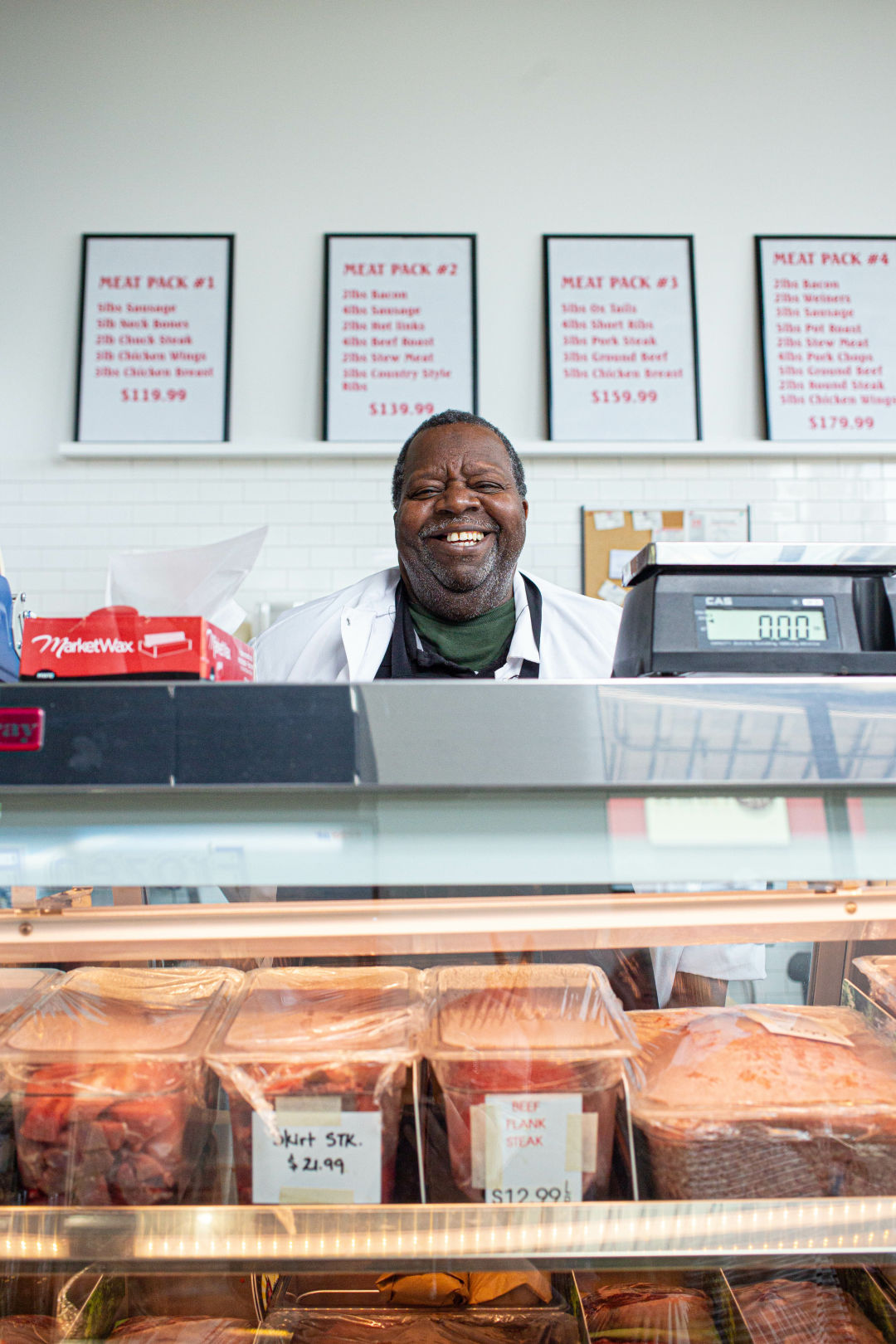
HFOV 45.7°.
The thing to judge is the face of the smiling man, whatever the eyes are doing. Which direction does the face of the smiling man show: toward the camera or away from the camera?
toward the camera

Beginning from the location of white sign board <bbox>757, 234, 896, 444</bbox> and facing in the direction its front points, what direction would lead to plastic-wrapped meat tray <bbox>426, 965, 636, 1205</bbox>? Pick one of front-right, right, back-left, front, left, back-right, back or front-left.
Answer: front

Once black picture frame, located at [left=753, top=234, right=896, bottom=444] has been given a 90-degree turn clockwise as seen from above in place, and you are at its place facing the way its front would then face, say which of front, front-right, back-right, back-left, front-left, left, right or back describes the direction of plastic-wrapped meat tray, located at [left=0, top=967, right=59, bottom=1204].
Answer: left

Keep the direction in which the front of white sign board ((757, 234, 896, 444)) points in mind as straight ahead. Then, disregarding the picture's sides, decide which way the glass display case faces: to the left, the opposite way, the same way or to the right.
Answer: the same way

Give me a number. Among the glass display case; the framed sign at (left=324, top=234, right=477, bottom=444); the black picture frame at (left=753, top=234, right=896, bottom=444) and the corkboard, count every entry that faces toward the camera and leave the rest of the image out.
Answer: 4

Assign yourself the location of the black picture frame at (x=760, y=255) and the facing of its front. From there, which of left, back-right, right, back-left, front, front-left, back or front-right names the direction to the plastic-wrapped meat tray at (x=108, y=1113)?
front

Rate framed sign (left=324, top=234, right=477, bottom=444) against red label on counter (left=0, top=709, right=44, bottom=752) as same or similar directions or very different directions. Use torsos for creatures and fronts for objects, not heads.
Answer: same or similar directions

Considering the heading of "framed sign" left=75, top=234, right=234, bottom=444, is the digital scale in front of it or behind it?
in front

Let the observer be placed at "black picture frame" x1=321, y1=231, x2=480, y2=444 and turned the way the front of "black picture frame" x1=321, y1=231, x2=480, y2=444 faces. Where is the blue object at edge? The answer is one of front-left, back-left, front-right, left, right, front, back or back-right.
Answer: front

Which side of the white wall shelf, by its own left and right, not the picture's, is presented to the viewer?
front

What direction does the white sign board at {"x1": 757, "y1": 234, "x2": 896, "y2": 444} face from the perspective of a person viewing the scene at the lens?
facing the viewer

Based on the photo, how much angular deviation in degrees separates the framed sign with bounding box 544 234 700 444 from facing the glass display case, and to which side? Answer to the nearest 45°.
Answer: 0° — it already faces it

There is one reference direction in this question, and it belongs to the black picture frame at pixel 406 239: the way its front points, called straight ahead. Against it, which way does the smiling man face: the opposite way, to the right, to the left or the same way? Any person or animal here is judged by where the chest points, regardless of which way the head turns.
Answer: the same way

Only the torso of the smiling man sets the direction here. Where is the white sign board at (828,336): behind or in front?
behind

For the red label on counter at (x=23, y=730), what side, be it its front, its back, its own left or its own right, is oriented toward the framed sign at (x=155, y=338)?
back

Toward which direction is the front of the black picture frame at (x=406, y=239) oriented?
toward the camera

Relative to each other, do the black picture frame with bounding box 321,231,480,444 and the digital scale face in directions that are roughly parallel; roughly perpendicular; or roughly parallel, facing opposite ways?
roughly parallel

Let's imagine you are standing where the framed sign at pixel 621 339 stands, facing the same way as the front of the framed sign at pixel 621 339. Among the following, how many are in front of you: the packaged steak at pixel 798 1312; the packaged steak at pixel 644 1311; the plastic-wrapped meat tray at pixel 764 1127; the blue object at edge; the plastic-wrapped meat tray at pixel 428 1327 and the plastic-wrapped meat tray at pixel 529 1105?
6

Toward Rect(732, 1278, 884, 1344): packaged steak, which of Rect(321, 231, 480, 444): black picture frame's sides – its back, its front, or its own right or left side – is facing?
front
